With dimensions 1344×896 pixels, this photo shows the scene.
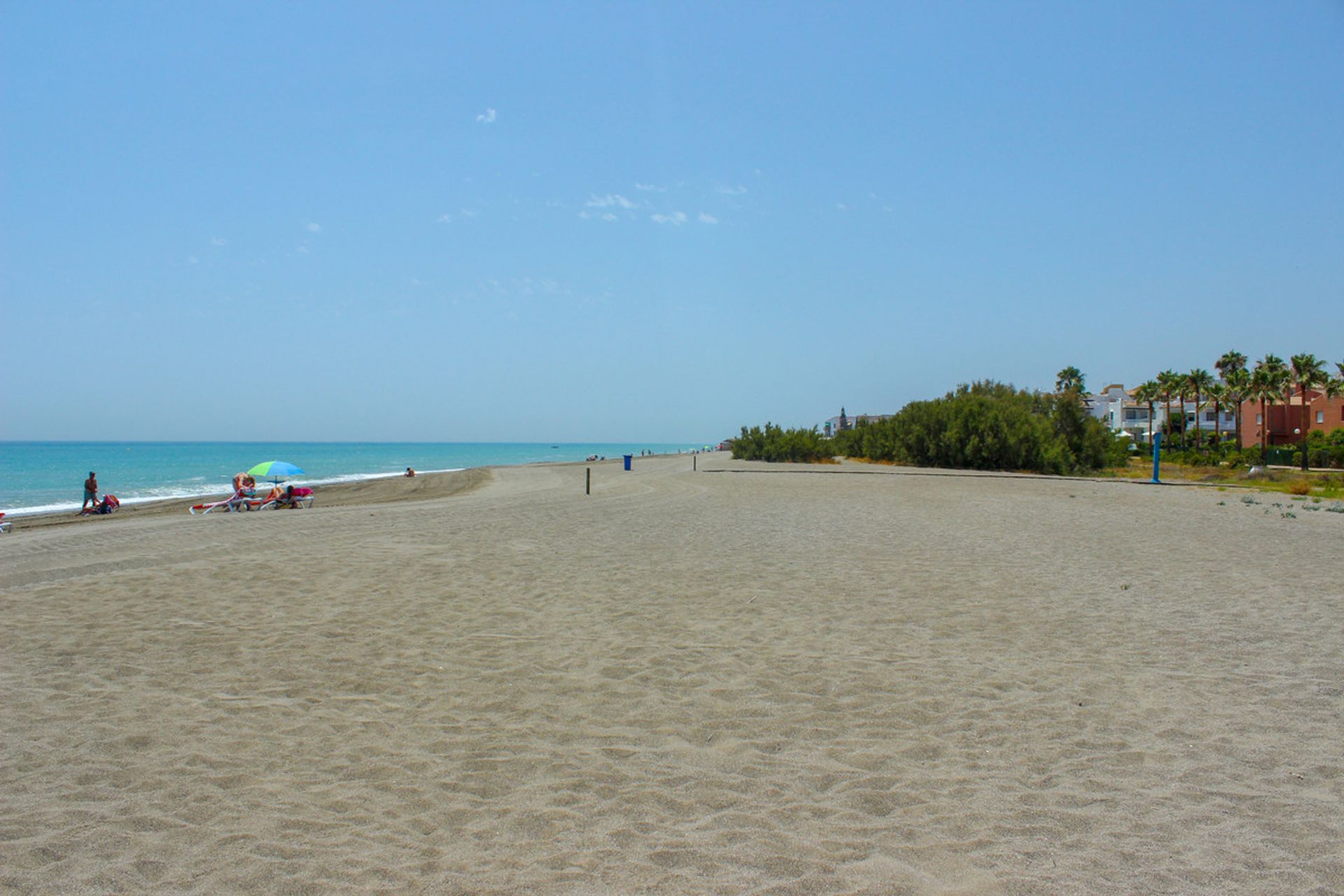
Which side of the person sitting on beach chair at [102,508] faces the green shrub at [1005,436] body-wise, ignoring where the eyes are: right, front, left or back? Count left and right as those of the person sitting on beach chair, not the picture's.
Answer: back

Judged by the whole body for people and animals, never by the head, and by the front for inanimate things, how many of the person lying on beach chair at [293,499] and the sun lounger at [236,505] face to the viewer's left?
2

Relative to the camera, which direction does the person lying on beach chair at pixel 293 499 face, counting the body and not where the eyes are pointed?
to the viewer's left

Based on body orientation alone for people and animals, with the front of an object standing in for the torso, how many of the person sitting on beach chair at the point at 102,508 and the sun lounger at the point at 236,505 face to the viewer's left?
2

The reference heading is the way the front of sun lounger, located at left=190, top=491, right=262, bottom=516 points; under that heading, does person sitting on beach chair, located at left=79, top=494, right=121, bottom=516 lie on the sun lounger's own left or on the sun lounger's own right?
on the sun lounger's own right

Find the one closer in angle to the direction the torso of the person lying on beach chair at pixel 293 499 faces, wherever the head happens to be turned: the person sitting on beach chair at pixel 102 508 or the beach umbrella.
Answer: the person sitting on beach chair

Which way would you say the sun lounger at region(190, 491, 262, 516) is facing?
to the viewer's left

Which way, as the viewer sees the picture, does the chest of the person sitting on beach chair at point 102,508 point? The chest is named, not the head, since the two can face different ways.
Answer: to the viewer's left

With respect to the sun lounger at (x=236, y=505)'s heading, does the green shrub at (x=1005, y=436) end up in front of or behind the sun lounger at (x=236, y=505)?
behind
